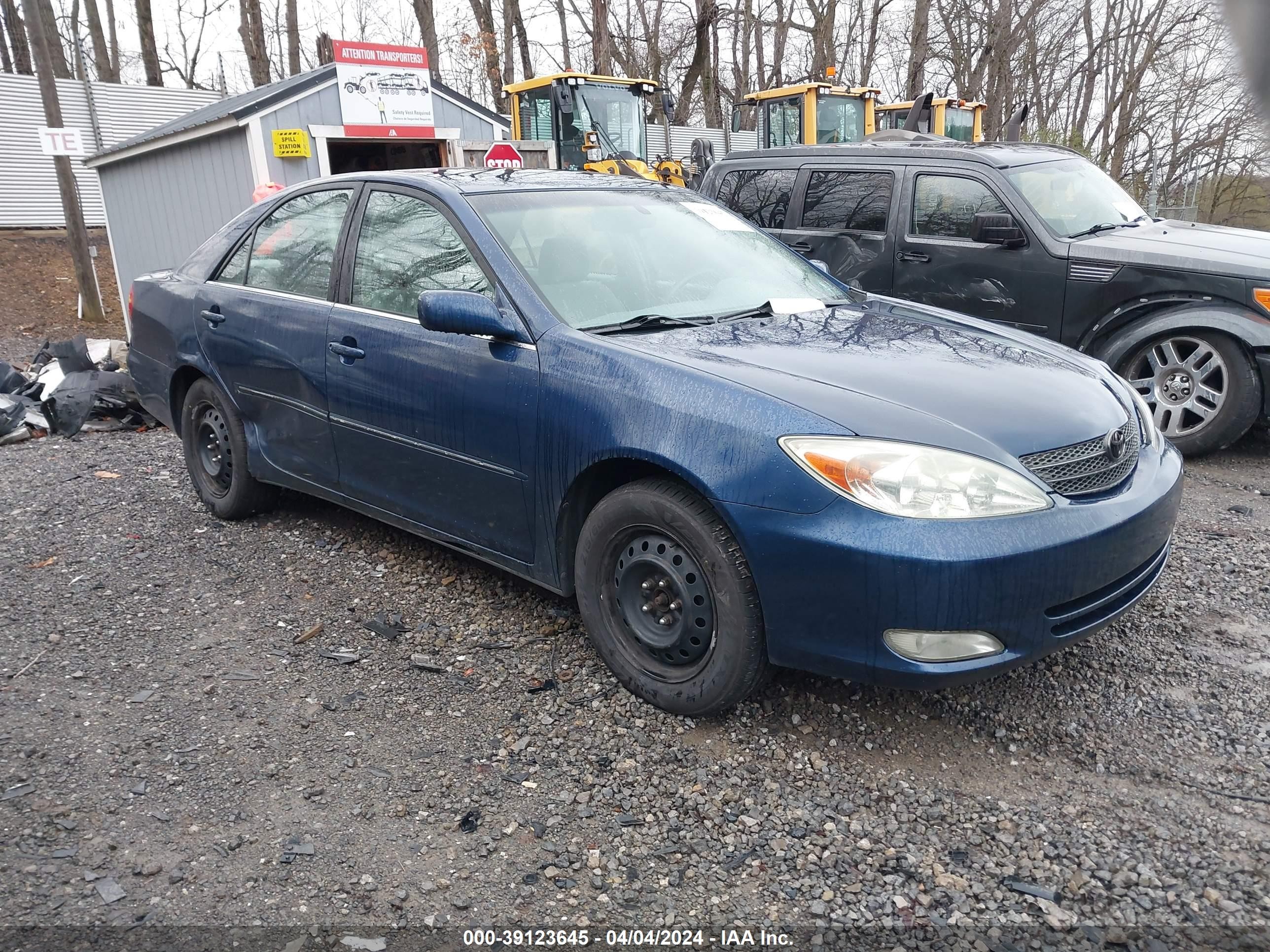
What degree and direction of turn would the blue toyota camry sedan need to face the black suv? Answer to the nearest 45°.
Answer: approximately 90° to its left

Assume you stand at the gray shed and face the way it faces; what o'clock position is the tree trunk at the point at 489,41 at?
The tree trunk is roughly at 8 o'clock from the gray shed.

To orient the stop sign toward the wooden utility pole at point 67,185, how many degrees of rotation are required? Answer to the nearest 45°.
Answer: approximately 90° to its right

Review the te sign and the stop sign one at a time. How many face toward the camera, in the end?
2

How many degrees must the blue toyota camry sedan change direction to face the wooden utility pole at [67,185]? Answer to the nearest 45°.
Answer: approximately 180°

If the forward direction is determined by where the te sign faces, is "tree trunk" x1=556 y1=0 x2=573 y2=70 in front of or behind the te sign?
behind

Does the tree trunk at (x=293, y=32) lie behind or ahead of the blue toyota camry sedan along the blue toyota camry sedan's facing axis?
behind

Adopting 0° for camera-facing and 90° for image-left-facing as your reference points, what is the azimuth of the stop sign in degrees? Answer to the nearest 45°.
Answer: approximately 0°

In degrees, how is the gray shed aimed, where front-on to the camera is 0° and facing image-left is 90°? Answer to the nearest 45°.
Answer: approximately 315°

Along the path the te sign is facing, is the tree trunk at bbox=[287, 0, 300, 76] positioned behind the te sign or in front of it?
behind

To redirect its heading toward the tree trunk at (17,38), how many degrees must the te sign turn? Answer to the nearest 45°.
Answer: approximately 180°

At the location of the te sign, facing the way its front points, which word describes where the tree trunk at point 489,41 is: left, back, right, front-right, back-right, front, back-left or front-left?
back-left

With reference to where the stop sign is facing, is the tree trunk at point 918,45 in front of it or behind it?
behind

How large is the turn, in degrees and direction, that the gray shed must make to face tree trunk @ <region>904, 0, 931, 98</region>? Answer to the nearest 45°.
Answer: approximately 90° to its left

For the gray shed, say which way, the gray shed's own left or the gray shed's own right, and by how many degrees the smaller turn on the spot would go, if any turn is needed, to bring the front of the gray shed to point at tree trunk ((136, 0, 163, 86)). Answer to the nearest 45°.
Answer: approximately 135° to the gray shed's own left
